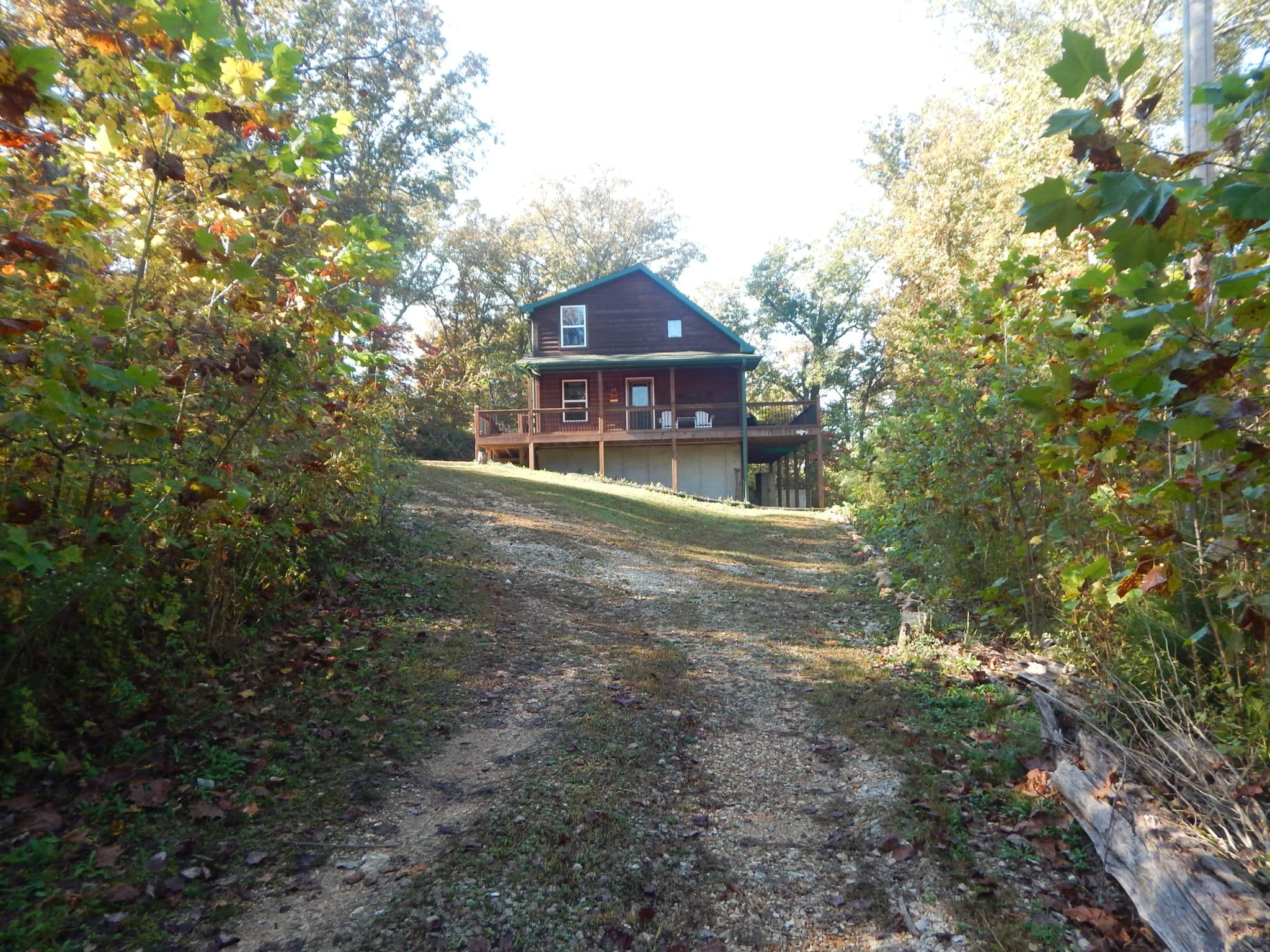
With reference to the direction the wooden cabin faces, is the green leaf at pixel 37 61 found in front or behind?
in front

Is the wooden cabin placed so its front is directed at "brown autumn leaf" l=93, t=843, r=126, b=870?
yes

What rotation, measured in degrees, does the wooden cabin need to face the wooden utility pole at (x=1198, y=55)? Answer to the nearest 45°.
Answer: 0° — it already faces it

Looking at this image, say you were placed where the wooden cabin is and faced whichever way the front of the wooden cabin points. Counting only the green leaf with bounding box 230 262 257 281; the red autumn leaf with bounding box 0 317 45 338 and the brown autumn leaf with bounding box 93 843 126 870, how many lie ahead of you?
3

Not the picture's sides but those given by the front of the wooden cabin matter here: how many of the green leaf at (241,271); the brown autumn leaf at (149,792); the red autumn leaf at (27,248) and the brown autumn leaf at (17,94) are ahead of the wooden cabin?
4

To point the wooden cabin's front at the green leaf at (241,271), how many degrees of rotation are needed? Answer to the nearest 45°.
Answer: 0° — it already faces it

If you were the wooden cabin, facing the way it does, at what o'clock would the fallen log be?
The fallen log is roughly at 12 o'clock from the wooden cabin.

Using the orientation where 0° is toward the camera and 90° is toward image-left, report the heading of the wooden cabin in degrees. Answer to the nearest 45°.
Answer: approximately 0°

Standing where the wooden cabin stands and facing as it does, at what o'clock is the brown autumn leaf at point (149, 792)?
The brown autumn leaf is roughly at 12 o'clock from the wooden cabin.

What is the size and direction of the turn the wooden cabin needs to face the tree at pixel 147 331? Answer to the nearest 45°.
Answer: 0° — it already faces it
